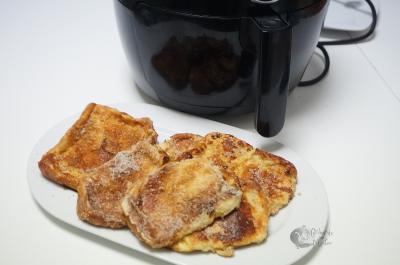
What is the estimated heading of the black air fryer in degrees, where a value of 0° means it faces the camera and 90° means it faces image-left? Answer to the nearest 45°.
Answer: approximately 315°
